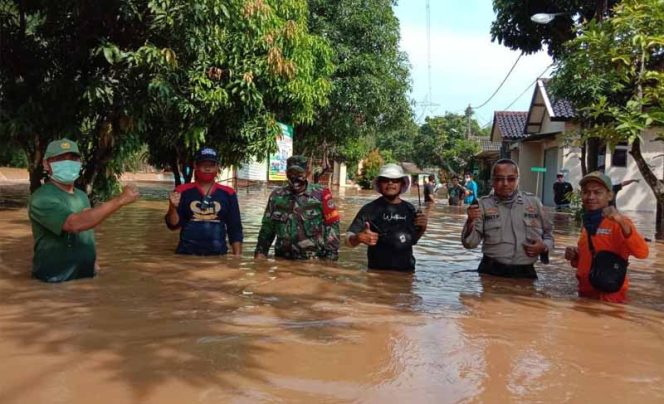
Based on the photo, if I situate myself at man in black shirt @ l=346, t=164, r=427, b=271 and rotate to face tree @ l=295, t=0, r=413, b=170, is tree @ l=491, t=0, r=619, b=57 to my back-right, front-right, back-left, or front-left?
front-right

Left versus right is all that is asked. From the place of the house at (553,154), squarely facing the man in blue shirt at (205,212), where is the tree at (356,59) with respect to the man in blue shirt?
right

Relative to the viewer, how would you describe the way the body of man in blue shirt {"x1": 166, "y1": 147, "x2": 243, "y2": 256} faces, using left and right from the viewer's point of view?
facing the viewer

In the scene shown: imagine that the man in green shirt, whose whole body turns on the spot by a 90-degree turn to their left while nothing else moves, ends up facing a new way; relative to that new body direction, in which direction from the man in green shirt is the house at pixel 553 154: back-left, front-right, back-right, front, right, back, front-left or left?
front

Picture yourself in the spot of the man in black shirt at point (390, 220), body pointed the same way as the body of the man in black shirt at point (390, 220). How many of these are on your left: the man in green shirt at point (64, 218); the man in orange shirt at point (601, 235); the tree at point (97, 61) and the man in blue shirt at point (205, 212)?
1

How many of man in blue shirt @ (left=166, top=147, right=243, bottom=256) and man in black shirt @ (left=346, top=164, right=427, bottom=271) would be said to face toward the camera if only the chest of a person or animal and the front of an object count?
2

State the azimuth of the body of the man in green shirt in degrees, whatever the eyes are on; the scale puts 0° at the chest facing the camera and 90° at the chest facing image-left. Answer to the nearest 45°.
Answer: approximately 315°

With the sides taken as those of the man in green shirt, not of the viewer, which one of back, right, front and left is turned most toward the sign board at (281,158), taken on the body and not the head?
left

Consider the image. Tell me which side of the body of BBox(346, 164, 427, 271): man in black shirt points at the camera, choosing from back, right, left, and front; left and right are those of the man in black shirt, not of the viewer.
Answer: front

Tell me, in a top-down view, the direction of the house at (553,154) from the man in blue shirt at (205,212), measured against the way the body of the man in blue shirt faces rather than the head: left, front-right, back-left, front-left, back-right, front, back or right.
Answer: back-left

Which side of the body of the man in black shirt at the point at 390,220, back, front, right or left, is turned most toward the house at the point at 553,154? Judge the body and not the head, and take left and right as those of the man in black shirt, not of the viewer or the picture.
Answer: back
